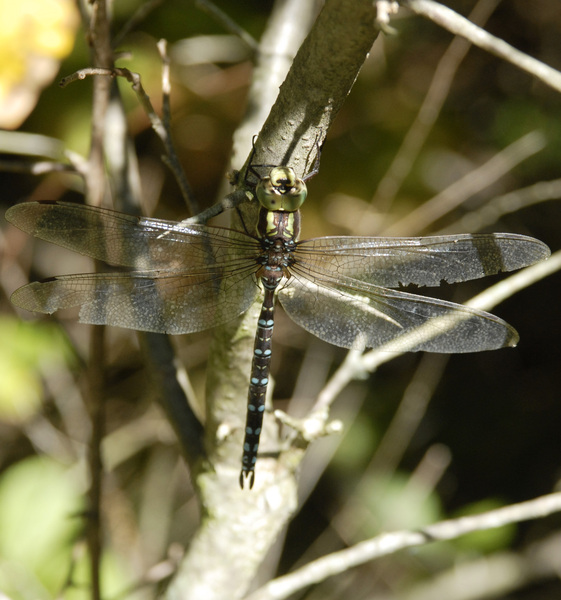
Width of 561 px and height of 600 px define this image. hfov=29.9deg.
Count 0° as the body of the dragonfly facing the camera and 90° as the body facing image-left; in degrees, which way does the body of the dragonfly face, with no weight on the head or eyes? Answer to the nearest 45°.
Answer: approximately 180°

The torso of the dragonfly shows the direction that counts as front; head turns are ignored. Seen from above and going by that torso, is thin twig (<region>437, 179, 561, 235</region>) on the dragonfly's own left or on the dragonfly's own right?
on the dragonfly's own right
